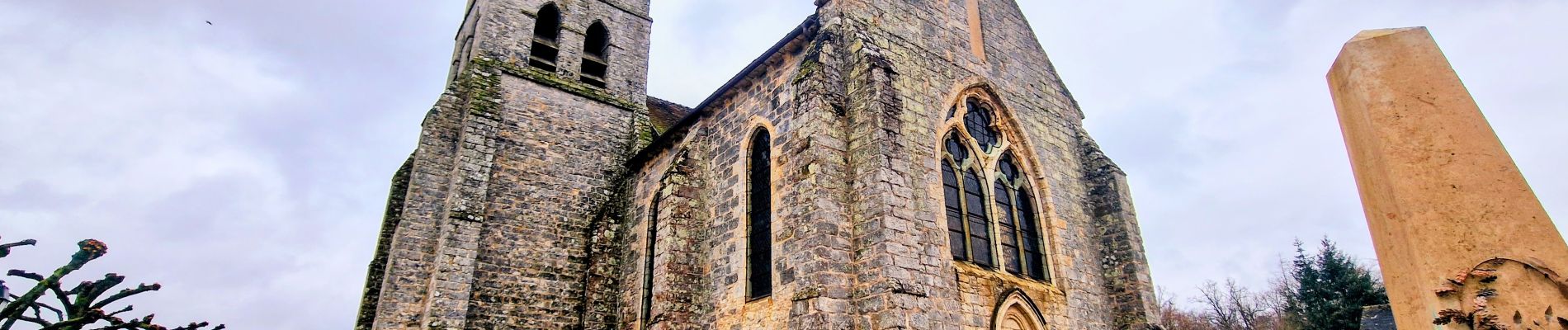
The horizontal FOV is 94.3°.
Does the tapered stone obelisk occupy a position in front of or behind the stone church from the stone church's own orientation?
in front

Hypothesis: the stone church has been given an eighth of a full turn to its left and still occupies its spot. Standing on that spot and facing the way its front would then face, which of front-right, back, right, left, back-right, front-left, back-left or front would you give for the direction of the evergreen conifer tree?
front-left

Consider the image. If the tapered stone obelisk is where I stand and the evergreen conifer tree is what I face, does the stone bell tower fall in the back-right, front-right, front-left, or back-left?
front-left

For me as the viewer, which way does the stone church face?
facing the viewer and to the right of the viewer
